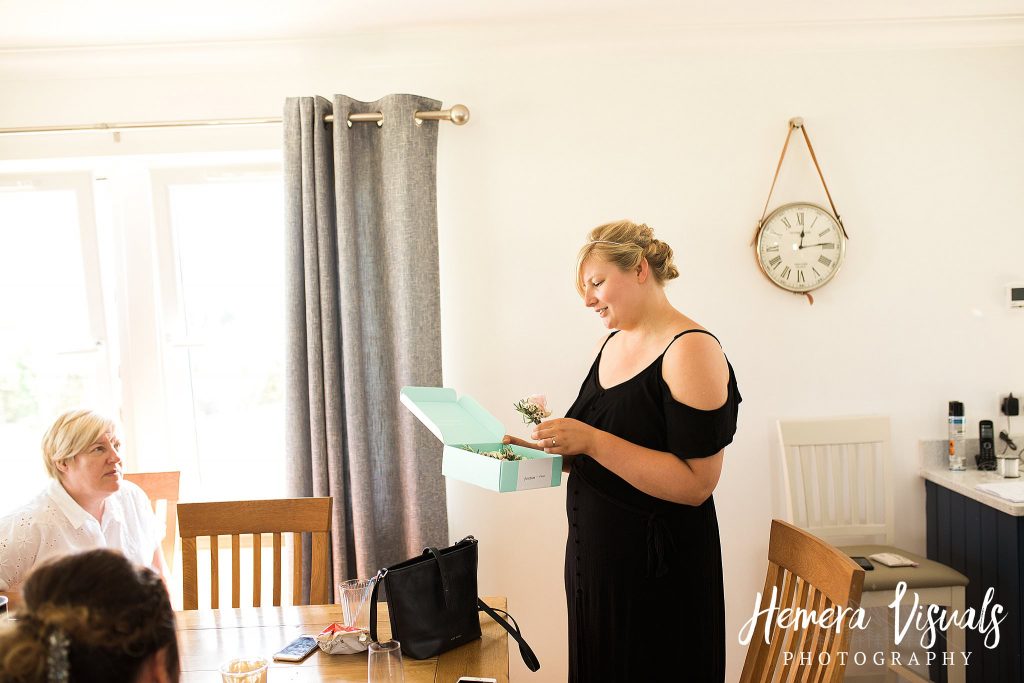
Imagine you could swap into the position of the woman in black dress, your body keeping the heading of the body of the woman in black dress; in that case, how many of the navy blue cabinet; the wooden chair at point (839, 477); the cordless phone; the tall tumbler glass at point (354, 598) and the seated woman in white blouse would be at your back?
3

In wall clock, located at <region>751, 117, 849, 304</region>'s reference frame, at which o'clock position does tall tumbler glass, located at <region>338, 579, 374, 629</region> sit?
The tall tumbler glass is roughly at 1 o'clock from the wall clock.

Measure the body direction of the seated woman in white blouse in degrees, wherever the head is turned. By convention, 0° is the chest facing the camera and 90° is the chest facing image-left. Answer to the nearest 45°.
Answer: approximately 315°

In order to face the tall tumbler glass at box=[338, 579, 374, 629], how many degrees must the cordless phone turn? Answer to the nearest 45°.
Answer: approximately 45° to its right

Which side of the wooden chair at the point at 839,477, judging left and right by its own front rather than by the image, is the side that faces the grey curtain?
right

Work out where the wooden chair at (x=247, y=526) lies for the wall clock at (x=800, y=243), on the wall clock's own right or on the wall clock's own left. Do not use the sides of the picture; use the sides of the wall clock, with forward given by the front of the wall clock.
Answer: on the wall clock's own right
